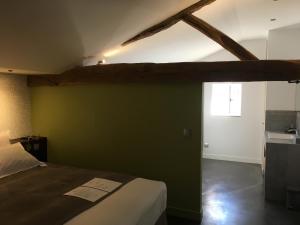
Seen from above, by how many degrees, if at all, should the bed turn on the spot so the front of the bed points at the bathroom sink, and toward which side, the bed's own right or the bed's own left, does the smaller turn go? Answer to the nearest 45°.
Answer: approximately 45° to the bed's own left

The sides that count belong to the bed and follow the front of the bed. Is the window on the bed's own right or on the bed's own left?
on the bed's own left

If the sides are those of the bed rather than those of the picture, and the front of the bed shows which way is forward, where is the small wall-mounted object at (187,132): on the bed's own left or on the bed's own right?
on the bed's own left

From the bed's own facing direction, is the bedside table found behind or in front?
behind

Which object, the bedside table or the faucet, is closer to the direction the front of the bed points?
the faucet

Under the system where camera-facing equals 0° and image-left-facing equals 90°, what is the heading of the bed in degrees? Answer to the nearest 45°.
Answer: approximately 315°

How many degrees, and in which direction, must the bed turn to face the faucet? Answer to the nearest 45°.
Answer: approximately 45° to its left
